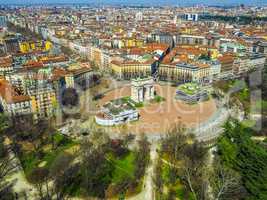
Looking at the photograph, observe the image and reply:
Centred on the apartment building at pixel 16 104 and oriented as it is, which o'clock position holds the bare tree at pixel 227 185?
The bare tree is roughly at 11 o'clock from the apartment building.

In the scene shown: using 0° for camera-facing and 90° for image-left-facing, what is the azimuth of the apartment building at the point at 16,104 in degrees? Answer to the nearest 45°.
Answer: approximately 0°
